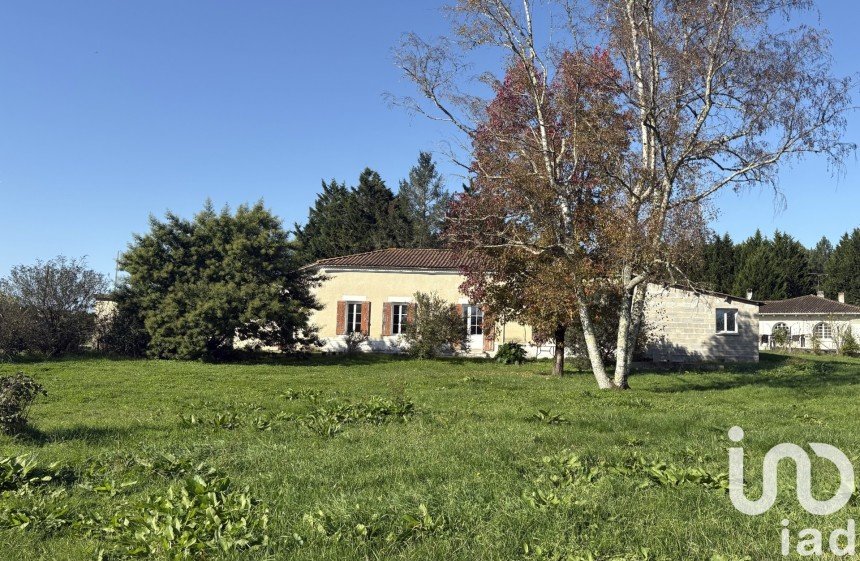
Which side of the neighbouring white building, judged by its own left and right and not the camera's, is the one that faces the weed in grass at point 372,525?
front

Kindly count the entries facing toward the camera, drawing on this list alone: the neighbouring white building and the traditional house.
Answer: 2

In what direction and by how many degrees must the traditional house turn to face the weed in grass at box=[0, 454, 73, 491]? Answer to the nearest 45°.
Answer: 0° — it already faces it

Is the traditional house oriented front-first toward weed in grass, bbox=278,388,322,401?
yes

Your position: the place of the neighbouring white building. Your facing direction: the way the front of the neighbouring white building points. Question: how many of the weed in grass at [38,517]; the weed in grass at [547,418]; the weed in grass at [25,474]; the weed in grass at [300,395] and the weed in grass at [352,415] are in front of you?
5

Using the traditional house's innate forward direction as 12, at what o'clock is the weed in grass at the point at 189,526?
The weed in grass is roughly at 12 o'clock from the traditional house.

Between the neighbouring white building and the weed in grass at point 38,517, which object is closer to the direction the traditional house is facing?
the weed in grass

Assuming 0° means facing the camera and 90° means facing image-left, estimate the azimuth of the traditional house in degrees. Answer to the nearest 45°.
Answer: approximately 0°

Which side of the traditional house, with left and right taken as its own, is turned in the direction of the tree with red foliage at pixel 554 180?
front
